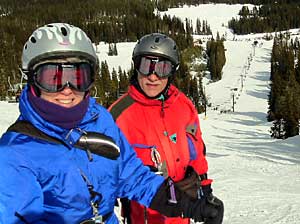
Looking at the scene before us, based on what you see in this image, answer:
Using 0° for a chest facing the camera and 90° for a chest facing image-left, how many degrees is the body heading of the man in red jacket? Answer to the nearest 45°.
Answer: approximately 0°

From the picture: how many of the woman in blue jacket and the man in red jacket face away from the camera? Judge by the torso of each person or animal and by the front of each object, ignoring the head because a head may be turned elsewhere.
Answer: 0

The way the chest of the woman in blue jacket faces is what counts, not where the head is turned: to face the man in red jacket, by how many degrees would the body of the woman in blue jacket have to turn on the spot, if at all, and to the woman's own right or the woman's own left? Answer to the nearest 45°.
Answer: approximately 90° to the woman's own left

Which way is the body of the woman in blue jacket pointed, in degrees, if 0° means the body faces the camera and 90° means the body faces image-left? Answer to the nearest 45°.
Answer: approximately 315°
